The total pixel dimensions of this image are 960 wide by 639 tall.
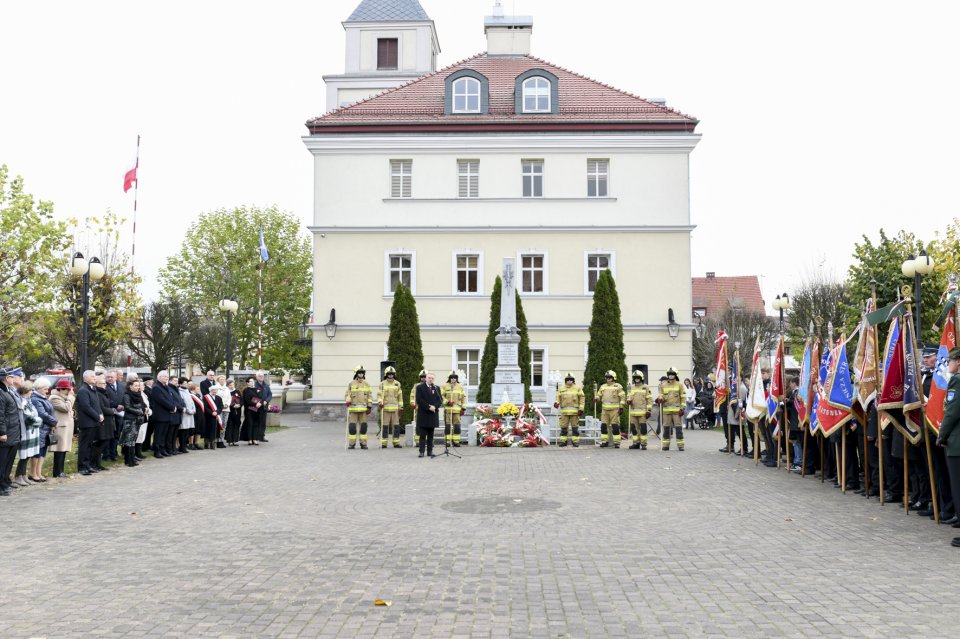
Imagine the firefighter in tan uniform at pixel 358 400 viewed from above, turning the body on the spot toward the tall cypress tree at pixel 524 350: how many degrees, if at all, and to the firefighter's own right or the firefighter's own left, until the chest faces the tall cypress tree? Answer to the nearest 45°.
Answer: approximately 135° to the firefighter's own left

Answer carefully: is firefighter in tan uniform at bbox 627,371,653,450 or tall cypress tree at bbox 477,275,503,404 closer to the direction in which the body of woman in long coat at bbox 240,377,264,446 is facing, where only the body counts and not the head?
the firefighter in tan uniform

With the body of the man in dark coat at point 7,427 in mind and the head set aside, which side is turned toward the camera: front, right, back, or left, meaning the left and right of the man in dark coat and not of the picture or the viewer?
right

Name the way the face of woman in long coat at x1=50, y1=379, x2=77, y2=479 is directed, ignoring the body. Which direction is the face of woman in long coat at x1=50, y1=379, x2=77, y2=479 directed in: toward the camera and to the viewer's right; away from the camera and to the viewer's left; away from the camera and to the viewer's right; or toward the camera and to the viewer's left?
toward the camera and to the viewer's right

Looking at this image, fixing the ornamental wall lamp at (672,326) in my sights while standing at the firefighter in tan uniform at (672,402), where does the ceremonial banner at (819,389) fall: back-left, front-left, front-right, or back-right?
back-right

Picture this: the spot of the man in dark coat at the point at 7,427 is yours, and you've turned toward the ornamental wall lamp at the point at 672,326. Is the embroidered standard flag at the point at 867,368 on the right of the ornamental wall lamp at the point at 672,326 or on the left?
right

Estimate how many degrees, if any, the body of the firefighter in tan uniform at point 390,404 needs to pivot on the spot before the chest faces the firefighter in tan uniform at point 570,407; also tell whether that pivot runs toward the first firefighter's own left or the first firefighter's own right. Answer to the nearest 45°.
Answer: approximately 90° to the first firefighter's own left

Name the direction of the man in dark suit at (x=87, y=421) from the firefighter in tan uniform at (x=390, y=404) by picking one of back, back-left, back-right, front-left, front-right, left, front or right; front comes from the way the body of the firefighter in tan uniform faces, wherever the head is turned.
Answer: front-right

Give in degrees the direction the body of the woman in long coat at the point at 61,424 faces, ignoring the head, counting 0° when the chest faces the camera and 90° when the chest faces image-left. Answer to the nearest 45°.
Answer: approximately 270°

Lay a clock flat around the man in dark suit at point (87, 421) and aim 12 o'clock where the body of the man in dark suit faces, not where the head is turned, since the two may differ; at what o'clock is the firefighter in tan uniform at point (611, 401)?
The firefighter in tan uniform is roughly at 12 o'clock from the man in dark suit.

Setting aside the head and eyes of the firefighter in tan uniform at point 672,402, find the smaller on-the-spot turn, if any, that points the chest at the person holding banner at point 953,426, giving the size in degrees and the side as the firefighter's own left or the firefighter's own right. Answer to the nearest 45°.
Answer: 0° — they already face them
